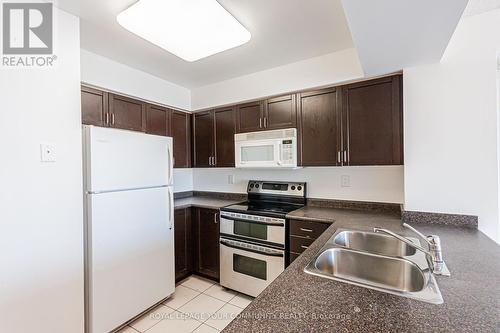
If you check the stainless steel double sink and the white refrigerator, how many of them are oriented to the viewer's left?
1

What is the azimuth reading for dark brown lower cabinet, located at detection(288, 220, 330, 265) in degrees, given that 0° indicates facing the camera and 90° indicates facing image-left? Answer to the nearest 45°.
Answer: approximately 45°

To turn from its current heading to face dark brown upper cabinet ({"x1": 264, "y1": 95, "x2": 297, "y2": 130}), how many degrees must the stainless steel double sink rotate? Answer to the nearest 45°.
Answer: approximately 45° to its right

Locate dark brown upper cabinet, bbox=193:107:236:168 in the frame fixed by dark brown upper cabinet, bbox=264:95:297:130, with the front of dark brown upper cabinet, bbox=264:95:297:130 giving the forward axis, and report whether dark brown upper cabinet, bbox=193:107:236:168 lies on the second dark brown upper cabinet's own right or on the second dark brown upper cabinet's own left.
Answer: on the second dark brown upper cabinet's own right

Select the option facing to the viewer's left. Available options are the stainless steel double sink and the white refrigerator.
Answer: the stainless steel double sink

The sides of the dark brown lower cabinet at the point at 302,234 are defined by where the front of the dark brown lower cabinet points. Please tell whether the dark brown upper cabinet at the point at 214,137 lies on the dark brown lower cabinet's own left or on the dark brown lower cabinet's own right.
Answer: on the dark brown lower cabinet's own right

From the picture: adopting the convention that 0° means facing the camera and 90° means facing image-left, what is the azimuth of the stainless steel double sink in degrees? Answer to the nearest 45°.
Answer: approximately 90°

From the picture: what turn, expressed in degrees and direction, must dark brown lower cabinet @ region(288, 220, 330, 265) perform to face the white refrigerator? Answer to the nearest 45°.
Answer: approximately 45° to its right

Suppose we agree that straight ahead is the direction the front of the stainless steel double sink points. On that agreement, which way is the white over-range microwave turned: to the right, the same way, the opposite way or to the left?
to the left

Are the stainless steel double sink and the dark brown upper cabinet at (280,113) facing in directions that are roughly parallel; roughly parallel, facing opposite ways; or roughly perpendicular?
roughly perpendicular

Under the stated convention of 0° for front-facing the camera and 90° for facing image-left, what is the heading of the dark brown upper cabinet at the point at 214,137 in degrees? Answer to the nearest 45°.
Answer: approximately 45°

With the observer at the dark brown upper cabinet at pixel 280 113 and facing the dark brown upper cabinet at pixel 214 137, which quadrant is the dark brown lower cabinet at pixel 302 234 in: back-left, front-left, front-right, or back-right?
back-left

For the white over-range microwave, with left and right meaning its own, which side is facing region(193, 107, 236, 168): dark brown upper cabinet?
right

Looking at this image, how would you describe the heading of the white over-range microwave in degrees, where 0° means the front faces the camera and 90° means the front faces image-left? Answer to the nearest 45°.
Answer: approximately 45°
